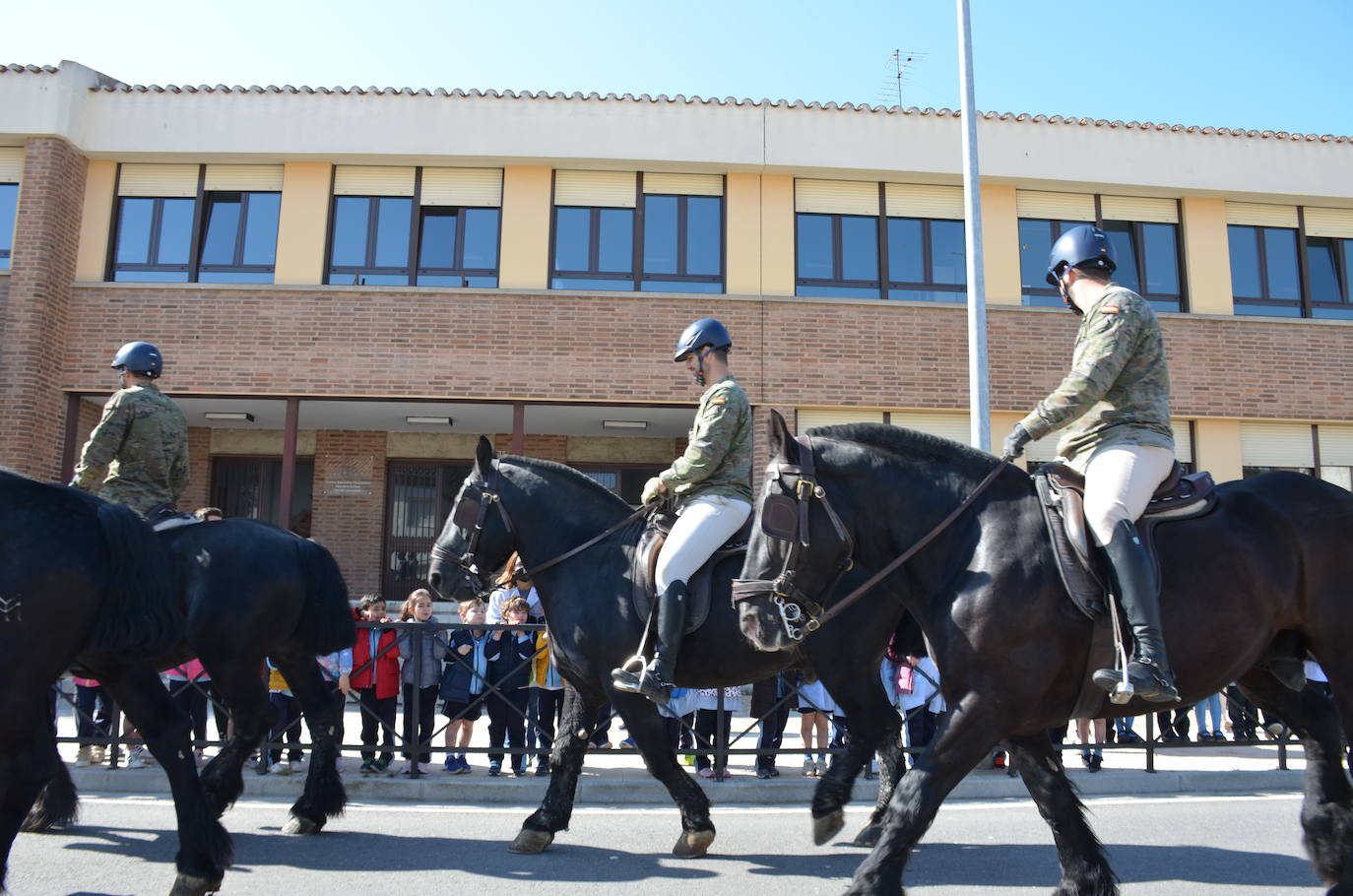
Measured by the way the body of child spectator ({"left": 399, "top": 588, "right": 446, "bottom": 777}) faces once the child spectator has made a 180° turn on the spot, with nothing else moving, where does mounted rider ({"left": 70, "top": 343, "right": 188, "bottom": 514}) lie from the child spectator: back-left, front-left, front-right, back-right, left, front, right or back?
back-left

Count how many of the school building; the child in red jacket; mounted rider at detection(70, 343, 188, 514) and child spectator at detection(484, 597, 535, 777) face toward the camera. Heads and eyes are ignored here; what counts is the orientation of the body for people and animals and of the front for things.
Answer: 3

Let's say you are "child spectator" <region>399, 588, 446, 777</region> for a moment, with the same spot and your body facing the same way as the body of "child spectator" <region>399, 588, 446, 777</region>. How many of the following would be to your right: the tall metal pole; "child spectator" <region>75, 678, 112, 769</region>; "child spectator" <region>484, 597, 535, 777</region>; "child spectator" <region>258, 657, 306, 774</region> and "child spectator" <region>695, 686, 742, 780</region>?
2

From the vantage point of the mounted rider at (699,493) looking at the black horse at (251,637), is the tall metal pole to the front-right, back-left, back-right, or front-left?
back-right

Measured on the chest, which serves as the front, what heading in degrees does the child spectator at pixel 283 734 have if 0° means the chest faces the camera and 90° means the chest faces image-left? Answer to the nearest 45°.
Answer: approximately 0°

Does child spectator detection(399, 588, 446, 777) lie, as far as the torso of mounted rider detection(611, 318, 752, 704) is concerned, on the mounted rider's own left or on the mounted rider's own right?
on the mounted rider's own right

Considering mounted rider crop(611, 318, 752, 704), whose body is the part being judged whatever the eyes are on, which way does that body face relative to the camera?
to the viewer's left

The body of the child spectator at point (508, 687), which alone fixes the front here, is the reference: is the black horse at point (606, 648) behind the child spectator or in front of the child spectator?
in front

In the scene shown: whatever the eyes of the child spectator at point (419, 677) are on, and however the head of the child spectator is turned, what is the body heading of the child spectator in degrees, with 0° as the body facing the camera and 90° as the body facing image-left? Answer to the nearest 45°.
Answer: approximately 0°

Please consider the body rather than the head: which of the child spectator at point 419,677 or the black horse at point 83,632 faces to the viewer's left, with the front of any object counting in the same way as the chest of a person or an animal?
the black horse

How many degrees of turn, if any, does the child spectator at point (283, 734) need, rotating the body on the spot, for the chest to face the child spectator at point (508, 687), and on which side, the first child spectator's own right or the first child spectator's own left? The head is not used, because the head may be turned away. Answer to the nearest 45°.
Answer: approximately 90° to the first child spectator's own left

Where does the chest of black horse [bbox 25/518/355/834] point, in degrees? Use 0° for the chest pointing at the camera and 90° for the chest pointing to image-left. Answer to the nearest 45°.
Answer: approximately 90°

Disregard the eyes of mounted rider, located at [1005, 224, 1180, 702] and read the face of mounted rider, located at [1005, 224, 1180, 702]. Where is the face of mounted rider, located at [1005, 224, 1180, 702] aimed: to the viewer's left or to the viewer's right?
to the viewer's left
